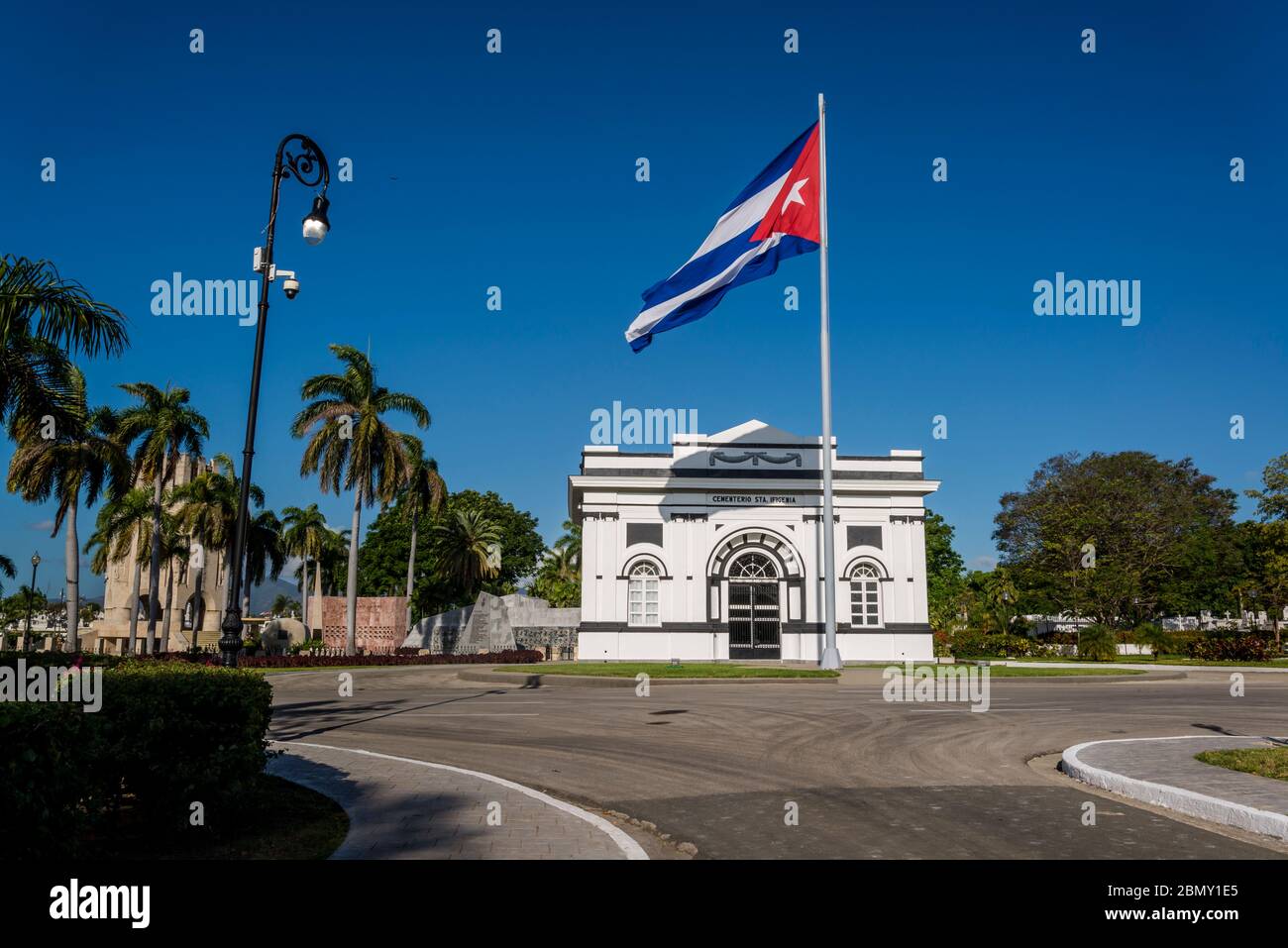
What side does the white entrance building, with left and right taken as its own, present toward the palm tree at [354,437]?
right

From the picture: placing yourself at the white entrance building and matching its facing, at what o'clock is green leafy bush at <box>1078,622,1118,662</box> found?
The green leafy bush is roughly at 9 o'clock from the white entrance building.

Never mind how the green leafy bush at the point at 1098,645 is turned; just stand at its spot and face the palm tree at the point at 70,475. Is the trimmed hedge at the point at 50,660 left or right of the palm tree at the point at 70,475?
left

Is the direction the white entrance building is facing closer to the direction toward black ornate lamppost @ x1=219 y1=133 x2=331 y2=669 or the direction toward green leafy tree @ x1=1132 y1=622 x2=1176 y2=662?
the black ornate lamppost

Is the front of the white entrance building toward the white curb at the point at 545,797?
yes

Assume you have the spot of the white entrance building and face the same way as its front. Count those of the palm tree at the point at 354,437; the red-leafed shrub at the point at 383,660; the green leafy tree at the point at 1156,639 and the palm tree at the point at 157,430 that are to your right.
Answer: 3

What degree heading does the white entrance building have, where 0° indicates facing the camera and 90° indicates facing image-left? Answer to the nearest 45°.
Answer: approximately 0°

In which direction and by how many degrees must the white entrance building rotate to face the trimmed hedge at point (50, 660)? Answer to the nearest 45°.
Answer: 0° — it already faces it

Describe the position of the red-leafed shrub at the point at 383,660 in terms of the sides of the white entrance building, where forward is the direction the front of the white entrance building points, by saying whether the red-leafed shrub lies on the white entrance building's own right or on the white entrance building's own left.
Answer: on the white entrance building's own right

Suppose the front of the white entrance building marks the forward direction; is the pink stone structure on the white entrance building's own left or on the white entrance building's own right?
on the white entrance building's own right

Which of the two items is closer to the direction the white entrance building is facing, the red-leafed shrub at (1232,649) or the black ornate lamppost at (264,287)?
the black ornate lamppost

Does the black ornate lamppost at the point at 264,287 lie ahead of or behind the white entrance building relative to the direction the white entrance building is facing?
ahead

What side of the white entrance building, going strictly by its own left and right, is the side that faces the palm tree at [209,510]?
right

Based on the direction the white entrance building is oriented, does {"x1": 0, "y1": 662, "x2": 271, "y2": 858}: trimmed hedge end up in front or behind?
in front

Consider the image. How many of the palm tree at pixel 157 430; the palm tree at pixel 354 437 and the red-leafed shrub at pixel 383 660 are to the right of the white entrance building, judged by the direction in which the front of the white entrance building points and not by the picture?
3

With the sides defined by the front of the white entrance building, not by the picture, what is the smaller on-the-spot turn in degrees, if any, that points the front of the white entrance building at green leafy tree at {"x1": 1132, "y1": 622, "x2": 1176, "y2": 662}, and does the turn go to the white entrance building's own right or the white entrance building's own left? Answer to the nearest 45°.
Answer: approximately 90° to the white entrance building's own left
